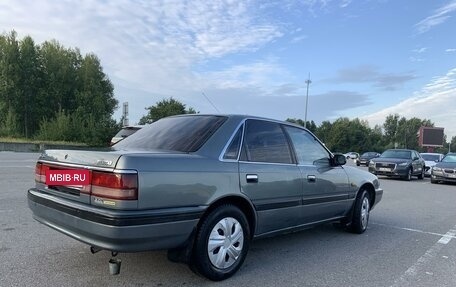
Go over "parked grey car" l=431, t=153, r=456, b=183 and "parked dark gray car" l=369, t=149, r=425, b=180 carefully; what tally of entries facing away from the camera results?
0

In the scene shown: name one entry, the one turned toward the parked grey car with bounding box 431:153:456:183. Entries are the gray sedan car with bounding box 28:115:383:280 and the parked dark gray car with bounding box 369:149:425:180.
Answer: the gray sedan car

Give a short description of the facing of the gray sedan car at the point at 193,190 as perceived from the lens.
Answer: facing away from the viewer and to the right of the viewer

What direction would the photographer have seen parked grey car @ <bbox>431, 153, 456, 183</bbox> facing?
facing the viewer and to the left of the viewer

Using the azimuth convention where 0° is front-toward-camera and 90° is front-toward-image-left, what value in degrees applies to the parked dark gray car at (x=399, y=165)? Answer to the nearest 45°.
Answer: approximately 45°

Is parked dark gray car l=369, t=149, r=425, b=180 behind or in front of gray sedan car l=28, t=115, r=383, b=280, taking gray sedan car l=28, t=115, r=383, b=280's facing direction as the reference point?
in front

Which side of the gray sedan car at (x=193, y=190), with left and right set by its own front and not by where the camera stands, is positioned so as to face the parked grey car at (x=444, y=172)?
front

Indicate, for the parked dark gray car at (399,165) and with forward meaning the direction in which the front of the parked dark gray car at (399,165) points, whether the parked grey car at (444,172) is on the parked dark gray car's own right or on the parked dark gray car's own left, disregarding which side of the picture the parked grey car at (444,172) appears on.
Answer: on the parked dark gray car's own left
